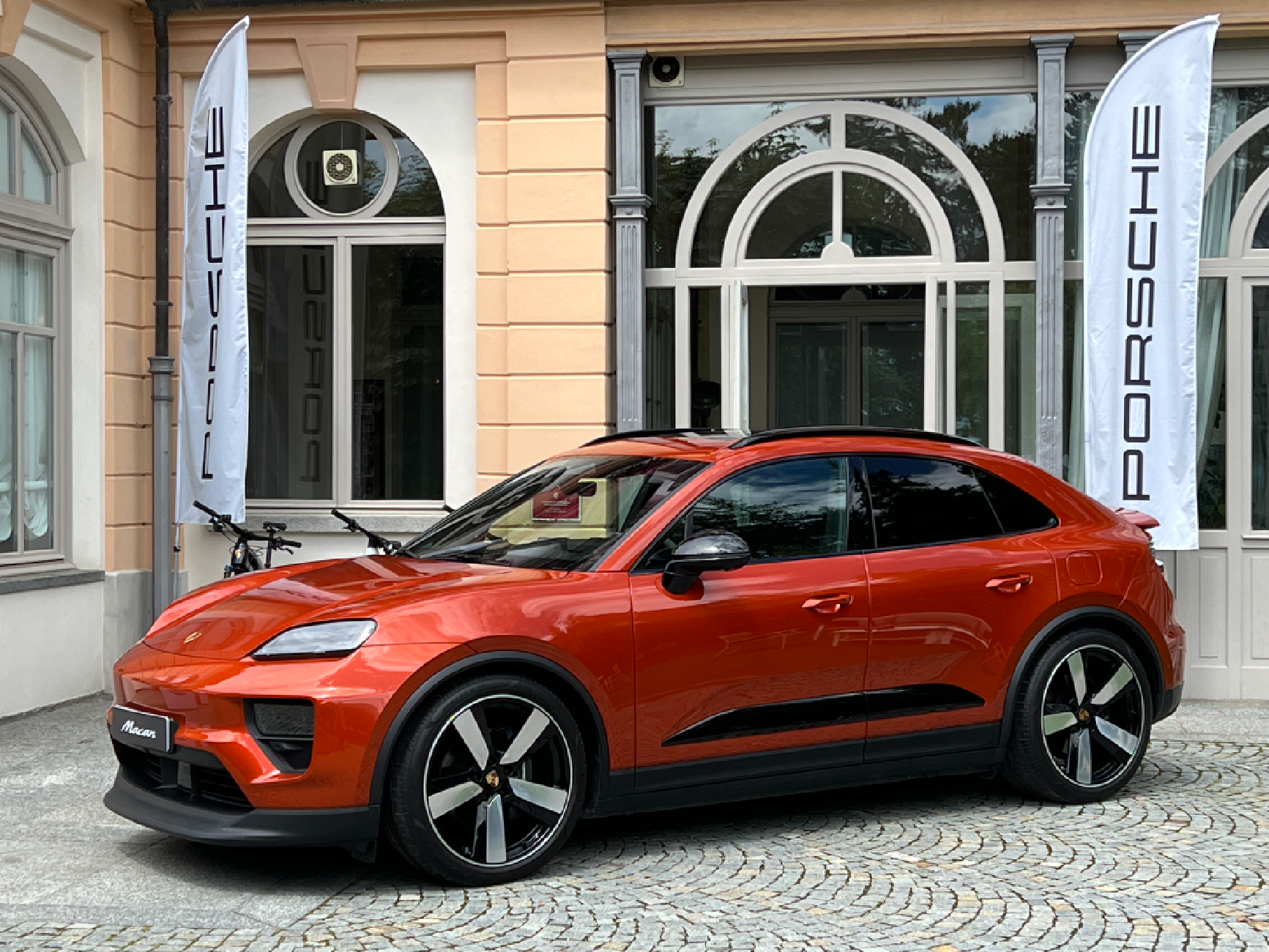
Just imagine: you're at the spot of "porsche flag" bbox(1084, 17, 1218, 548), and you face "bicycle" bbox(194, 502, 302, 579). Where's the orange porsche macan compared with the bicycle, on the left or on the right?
left

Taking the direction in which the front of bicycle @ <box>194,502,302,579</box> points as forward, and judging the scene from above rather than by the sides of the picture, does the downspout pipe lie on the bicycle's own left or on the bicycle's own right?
on the bicycle's own right

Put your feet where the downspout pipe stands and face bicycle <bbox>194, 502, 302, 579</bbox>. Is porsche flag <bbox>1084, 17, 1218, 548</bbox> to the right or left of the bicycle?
left

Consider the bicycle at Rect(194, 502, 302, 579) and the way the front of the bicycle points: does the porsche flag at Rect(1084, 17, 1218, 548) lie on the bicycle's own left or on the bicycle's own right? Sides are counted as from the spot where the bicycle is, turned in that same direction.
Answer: on the bicycle's own left

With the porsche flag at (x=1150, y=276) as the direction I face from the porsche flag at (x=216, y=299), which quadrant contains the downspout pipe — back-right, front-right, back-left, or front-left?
back-left

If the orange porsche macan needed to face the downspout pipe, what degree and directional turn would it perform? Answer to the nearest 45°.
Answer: approximately 90° to its right

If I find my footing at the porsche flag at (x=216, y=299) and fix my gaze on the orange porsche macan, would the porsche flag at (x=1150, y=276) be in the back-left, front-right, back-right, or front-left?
front-left

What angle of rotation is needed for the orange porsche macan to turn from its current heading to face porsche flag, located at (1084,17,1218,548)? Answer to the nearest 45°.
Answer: approximately 180°

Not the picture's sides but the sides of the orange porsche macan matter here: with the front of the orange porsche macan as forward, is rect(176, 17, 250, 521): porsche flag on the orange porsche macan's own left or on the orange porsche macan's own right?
on the orange porsche macan's own right

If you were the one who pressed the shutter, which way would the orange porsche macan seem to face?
facing the viewer and to the left of the viewer
